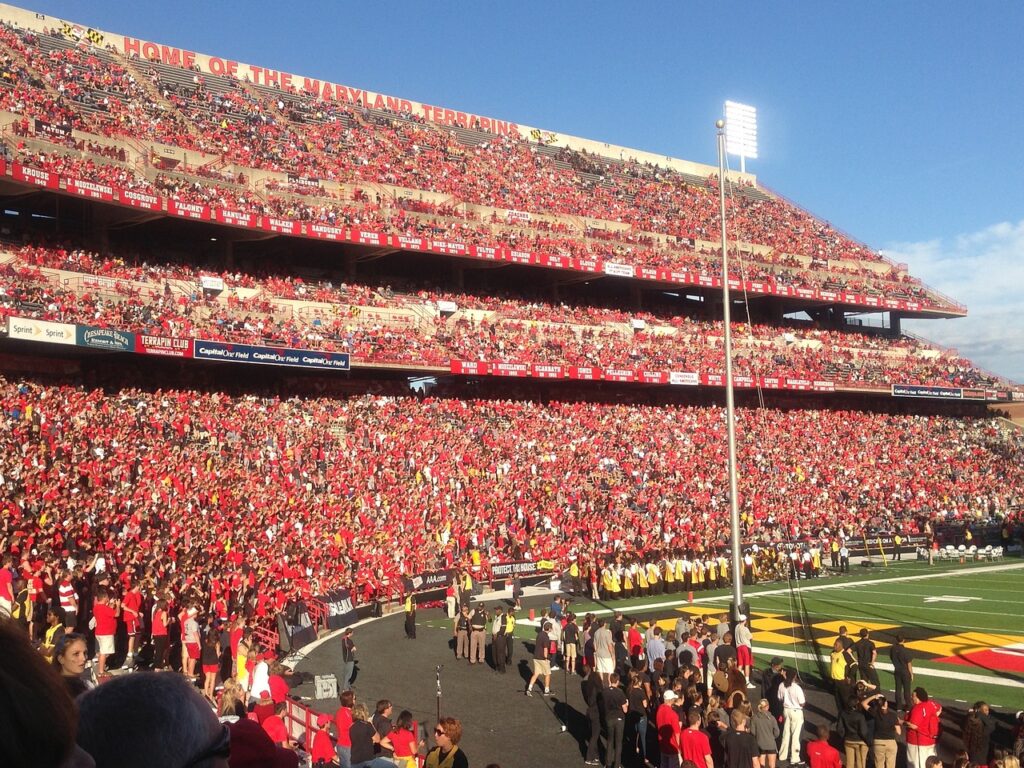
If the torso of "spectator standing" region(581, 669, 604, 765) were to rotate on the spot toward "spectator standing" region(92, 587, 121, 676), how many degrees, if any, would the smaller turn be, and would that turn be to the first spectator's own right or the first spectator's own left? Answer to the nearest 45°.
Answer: approximately 135° to the first spectator's own left

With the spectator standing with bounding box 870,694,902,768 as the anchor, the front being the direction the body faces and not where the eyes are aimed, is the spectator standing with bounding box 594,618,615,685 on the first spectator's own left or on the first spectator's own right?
on the first spectator's own left

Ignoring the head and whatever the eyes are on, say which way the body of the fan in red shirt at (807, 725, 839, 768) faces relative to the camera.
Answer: away from the camera

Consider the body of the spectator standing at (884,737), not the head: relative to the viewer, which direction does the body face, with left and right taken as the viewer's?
facing away from the viewer

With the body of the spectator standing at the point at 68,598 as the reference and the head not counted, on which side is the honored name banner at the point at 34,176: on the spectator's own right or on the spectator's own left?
on the spectator's own left

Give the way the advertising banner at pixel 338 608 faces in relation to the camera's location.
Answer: facing the viewer and to the right of the viewer

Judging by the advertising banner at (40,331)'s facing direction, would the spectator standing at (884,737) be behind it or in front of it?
in front

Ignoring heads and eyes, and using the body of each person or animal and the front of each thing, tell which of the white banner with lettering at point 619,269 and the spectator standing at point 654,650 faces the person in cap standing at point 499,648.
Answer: the white banner with lettering

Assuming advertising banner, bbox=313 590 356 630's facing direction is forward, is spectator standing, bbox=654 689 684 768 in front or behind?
in front

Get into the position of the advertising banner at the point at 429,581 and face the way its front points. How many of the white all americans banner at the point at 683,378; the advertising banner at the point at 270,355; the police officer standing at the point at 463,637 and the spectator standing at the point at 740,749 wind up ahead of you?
2

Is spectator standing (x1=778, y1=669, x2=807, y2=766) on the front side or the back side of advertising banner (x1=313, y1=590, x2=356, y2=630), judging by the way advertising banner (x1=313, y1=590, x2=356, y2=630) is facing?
on the front side

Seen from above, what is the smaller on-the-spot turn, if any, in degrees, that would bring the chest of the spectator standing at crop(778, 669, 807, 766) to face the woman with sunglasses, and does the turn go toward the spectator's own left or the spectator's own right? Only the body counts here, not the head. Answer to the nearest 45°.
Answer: approximately 135° to the spectator's own left

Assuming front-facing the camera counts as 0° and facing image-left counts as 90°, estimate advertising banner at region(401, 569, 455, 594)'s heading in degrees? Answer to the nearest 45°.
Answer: approximately 0°

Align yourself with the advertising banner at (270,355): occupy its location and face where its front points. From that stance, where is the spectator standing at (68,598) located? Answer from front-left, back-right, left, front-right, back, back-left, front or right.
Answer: front-right

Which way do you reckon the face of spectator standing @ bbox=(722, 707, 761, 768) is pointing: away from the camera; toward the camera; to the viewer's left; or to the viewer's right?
away from the camera

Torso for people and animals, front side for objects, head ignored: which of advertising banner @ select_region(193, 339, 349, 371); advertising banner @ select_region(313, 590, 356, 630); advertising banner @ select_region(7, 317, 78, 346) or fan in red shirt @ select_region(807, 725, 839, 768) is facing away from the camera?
the fan in red shirt
